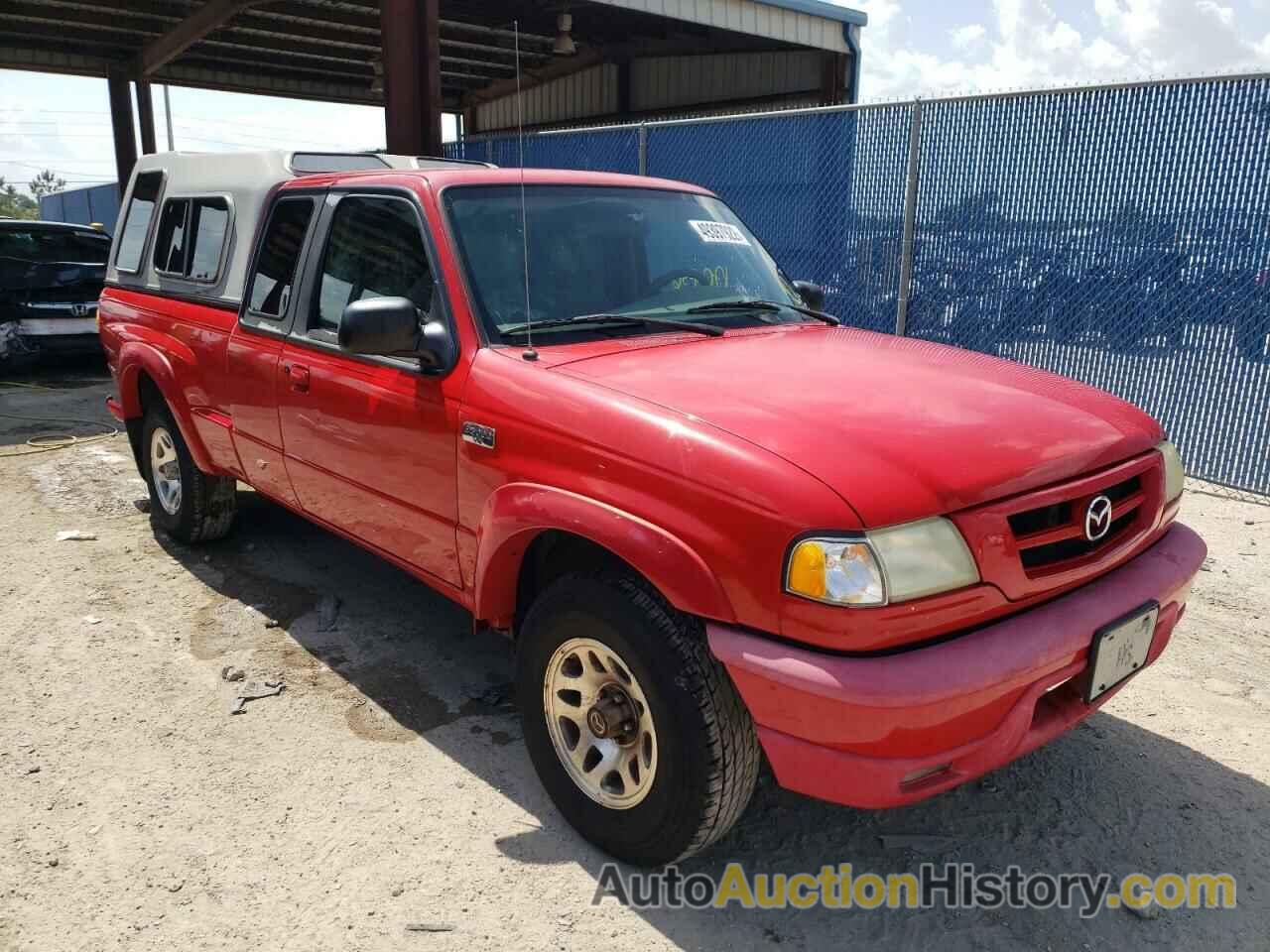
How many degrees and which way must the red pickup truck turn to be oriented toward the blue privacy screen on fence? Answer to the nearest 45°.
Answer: approximately 90° to its left

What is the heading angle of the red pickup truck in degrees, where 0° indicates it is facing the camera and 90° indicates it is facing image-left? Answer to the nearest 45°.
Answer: approximately 315°
